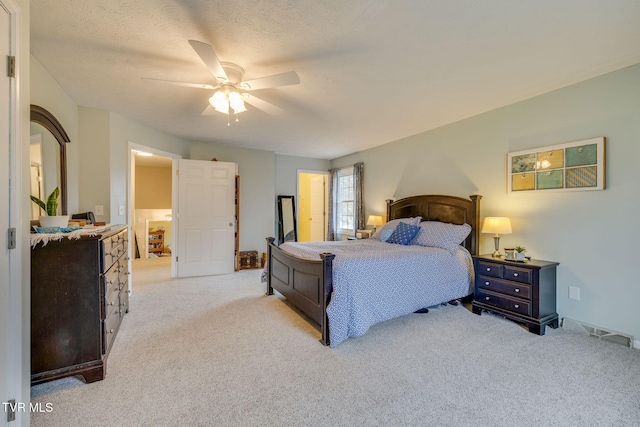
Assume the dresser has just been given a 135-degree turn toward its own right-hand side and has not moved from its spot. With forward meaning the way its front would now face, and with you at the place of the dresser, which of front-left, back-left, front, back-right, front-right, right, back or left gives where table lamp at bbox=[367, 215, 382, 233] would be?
back-left

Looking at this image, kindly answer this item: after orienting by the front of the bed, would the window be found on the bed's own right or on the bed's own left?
on the bed's own right

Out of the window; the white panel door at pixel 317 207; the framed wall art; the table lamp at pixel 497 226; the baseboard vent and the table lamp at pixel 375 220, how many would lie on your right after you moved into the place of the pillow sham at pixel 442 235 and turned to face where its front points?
3

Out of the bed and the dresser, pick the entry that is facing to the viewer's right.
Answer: the dresser

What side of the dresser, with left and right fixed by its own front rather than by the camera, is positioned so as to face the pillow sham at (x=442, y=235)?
front

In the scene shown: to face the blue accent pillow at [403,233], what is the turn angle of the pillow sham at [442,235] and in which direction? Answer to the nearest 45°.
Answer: approximately 45° to its right

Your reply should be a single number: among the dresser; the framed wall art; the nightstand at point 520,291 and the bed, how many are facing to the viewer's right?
1

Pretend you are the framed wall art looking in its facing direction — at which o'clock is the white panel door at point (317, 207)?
The white panel door is roughly at 2 o'clock from the framed wall art.

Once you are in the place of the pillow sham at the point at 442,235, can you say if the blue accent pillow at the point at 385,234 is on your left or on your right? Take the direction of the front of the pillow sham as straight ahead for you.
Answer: on your right

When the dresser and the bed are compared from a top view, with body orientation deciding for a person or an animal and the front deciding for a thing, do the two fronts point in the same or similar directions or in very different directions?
very different directions

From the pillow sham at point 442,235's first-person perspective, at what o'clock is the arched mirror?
The arched mirror is roughly at 12 o'clock from the pillow sham.

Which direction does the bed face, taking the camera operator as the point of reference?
facing the viewer and to the left of the viewer

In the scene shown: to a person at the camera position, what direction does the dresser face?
facing to the right of the viewer
